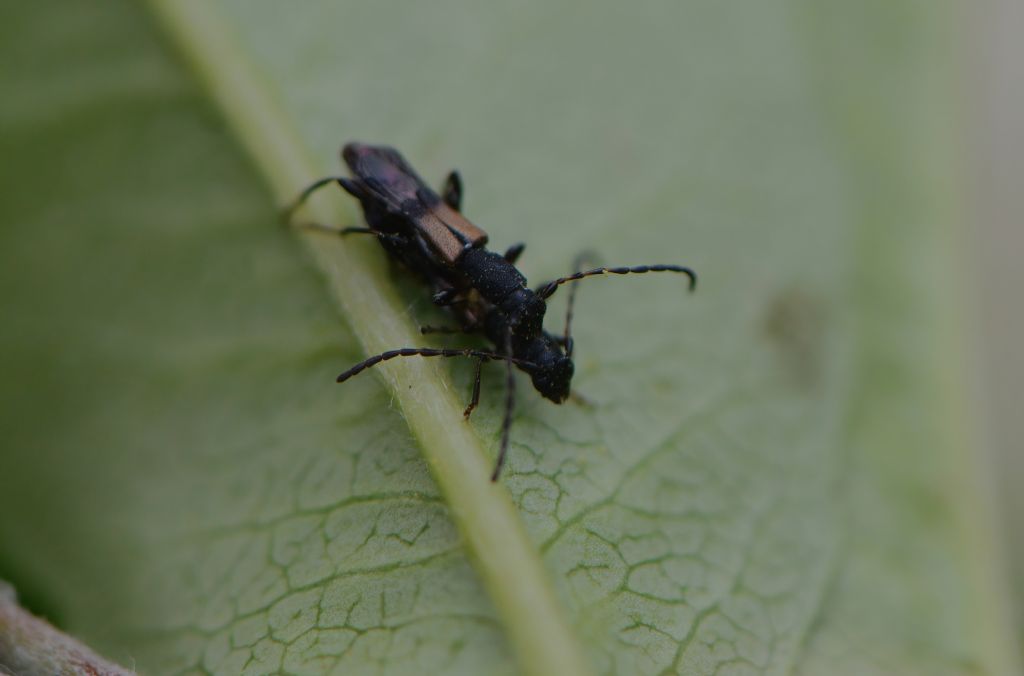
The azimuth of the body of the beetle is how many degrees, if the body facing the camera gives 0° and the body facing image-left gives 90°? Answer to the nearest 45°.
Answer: approximately 315°
